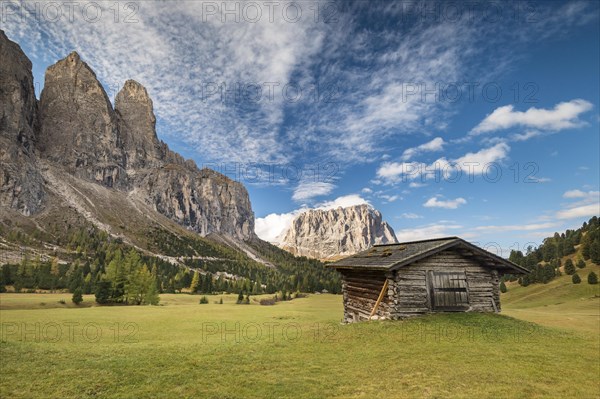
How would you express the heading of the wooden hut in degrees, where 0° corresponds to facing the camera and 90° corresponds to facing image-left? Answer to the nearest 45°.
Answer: approximately 315°
